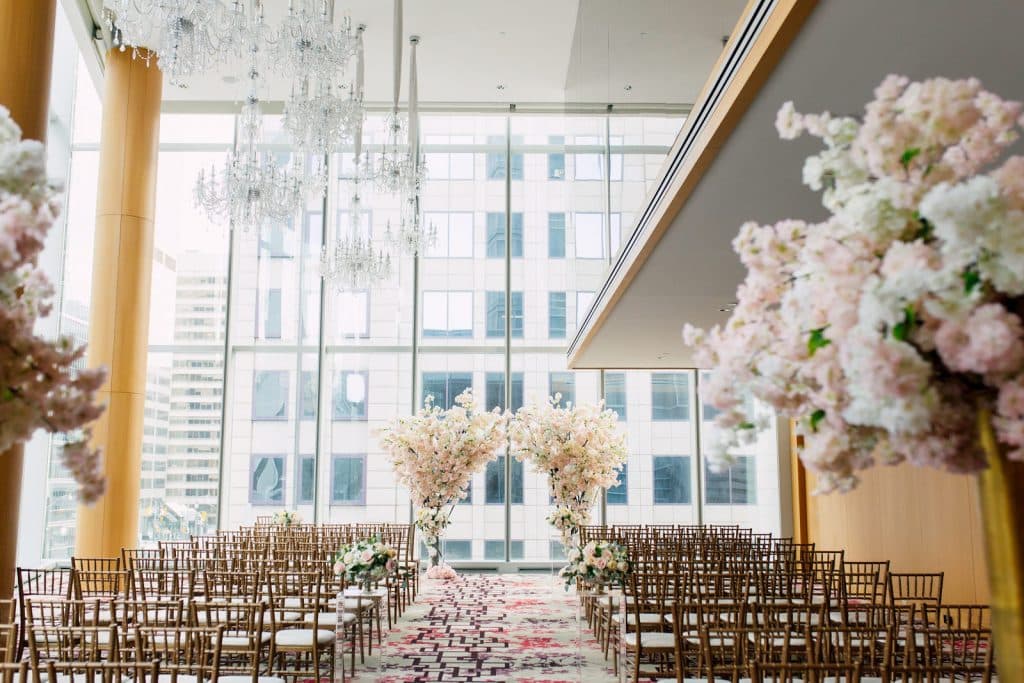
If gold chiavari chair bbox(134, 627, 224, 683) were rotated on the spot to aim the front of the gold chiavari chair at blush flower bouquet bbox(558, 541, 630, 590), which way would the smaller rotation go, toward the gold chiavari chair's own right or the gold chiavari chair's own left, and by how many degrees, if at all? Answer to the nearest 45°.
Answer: approximately 45° to the gold chiavari chair's own right

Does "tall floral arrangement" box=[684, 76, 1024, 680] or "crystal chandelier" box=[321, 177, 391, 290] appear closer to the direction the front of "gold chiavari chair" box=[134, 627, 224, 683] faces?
the crystal chandelier

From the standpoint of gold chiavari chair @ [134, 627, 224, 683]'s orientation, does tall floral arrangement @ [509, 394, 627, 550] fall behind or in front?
in front

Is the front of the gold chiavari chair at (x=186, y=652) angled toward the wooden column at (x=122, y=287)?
yes

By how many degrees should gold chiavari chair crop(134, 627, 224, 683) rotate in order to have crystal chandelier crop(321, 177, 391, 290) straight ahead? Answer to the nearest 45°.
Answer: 0° — it already faces it

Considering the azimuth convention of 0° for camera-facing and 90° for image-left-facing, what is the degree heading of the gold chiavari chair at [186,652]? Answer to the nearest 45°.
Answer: approximately 180°

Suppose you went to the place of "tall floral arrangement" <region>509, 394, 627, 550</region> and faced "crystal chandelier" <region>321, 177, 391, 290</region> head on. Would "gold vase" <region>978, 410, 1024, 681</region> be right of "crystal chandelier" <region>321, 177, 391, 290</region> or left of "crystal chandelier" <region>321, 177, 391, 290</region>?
left

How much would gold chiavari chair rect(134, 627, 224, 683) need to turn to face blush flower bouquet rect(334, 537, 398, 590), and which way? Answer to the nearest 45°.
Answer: approximately 45° to its right
